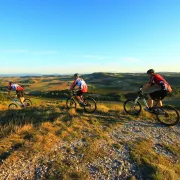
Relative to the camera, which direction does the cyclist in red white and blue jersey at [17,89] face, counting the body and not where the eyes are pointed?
to the viewer's left

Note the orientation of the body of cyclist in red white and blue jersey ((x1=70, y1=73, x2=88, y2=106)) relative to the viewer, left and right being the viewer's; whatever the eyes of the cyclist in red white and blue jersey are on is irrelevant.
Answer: facing away from the viewer and to the left of the viewer

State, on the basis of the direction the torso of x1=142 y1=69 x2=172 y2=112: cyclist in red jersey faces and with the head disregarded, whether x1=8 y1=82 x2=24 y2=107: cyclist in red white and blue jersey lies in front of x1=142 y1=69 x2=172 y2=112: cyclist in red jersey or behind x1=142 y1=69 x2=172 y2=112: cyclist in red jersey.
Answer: in front

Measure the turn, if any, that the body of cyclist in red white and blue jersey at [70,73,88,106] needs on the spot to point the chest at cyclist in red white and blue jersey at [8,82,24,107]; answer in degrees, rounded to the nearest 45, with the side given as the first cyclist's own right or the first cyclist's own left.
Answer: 0° — they already face them

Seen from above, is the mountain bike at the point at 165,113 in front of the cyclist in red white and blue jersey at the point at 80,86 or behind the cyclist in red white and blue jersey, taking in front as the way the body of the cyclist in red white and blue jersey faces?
behind

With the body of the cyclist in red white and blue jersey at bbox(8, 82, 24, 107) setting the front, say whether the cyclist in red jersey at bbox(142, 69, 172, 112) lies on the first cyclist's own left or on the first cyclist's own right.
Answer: on the first cyclist's own left

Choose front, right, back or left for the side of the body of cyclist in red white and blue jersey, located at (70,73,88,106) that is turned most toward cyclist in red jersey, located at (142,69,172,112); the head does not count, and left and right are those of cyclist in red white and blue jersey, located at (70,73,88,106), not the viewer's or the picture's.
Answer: back

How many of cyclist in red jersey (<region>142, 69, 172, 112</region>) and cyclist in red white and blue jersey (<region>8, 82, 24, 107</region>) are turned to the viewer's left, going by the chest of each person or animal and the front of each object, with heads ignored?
2

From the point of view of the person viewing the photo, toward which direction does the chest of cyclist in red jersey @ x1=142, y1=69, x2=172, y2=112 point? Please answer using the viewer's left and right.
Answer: facing to the left of the viewer
